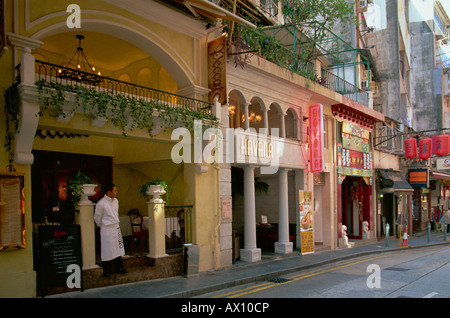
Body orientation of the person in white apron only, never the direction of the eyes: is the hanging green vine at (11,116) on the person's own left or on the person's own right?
on the person's own right

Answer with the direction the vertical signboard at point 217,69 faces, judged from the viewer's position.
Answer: facing the viewer and to the left of the viewer

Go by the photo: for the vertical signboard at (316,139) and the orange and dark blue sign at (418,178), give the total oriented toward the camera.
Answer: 2

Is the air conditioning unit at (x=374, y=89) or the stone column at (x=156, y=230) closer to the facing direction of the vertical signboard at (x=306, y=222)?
the stone column

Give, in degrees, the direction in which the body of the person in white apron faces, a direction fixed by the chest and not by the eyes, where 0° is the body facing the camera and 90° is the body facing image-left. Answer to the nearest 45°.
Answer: approximately 315°

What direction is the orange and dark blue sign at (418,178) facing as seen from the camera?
toward the camera

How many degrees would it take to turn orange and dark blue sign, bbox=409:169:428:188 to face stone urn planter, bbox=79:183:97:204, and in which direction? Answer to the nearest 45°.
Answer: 0° — it already faces it

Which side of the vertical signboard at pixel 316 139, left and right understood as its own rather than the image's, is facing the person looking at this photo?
front

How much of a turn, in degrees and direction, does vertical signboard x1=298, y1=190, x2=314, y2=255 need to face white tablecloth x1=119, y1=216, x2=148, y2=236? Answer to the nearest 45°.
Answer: approximately 90° to its right

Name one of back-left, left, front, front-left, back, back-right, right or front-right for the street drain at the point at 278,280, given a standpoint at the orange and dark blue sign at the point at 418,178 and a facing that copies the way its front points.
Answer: front

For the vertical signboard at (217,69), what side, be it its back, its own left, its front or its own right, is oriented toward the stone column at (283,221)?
back

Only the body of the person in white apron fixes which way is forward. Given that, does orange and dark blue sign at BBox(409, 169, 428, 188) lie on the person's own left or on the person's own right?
on the person's own left
